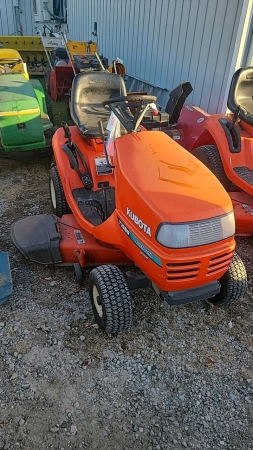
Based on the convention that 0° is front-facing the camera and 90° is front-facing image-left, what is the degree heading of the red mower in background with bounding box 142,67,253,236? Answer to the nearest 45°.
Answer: approximately 315°

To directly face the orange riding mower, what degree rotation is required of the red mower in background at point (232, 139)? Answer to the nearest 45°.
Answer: approximately 45° to its right

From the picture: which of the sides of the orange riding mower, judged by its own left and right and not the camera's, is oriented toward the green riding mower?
back

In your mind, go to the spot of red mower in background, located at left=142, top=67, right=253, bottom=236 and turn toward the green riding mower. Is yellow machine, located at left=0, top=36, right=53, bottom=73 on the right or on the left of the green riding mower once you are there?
right

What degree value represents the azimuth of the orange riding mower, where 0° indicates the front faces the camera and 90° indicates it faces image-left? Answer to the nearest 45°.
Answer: approximately 315°

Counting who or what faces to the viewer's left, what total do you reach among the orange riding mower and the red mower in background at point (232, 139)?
0

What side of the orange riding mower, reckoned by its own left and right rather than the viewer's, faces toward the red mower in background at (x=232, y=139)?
left

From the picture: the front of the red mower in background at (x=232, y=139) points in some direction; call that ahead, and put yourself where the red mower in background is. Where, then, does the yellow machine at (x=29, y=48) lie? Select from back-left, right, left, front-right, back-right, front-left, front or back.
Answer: back

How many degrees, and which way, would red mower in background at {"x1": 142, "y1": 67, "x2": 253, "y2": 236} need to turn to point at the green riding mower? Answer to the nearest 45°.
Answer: approximately 135° to its right

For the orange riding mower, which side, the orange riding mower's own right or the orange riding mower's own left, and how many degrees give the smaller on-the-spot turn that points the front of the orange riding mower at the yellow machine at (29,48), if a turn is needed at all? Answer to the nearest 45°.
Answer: approximately 135° to the orange riding mower's own left
